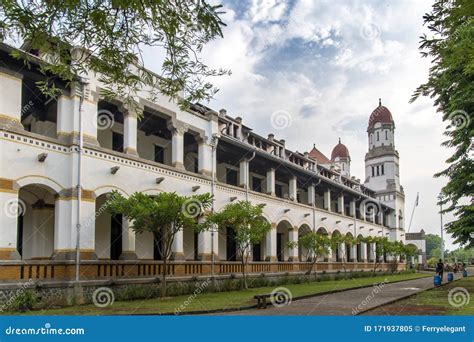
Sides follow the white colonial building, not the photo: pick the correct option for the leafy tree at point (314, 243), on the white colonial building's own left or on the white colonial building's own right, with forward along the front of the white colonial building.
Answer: on the white colonial building's own left

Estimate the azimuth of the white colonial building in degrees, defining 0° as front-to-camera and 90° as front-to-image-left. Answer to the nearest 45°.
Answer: approximately 315°
